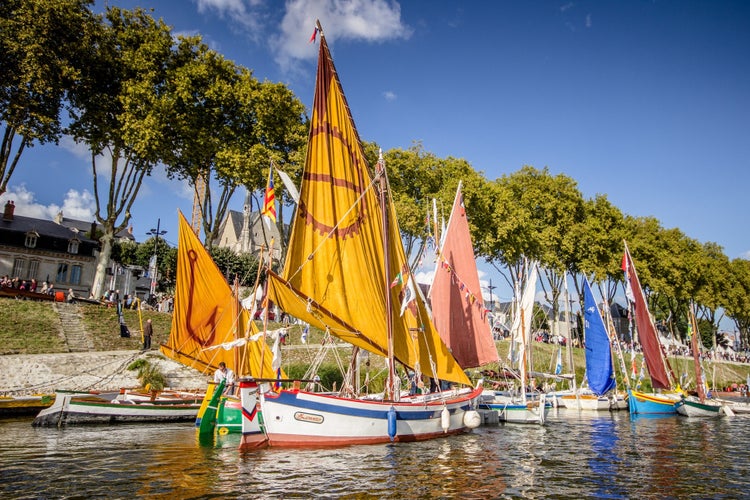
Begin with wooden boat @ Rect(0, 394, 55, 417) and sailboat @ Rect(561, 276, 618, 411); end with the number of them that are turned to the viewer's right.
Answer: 1

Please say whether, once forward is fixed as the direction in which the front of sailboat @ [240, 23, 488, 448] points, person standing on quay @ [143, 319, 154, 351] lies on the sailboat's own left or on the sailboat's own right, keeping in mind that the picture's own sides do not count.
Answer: on the sailboat's own left

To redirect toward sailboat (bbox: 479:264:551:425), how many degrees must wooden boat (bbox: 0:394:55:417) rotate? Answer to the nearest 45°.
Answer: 0° — it already faces it

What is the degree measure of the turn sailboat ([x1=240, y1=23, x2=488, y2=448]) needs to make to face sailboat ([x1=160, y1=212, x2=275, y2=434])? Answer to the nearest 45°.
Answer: approximately 135° to its left
